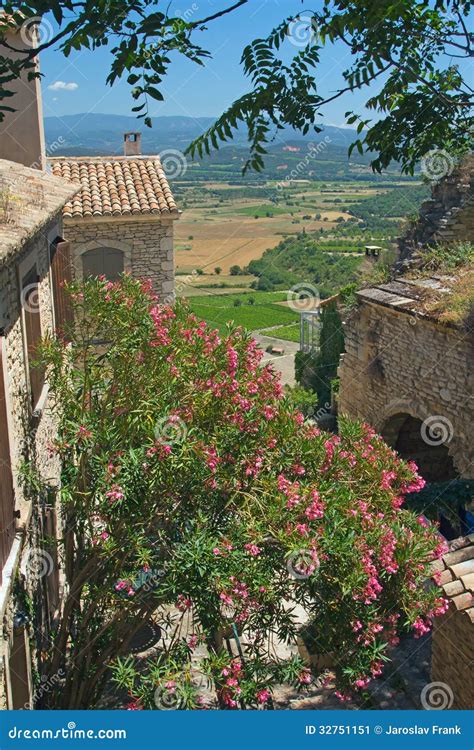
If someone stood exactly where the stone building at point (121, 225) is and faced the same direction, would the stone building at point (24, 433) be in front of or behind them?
in front

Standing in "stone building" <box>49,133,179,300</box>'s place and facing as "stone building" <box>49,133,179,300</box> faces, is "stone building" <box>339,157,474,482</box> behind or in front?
in front

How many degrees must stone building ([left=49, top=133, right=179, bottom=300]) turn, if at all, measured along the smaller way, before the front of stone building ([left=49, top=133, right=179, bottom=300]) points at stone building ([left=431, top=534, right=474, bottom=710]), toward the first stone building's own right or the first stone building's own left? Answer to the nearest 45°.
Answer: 0° — it already faces it

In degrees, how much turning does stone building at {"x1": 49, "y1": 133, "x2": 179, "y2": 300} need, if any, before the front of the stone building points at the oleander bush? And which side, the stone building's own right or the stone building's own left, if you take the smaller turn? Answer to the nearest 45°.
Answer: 0° — it already faces it

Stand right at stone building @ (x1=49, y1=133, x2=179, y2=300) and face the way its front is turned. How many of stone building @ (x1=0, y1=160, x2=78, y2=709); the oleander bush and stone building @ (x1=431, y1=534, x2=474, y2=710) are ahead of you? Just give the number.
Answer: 3

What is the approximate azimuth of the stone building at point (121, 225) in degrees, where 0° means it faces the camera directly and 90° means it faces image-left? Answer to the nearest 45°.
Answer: approximately 0°
